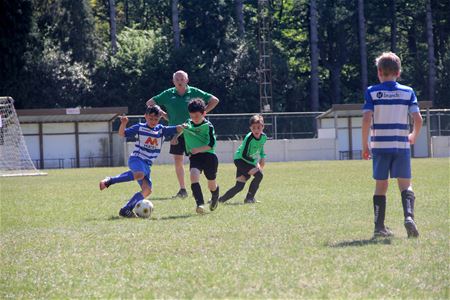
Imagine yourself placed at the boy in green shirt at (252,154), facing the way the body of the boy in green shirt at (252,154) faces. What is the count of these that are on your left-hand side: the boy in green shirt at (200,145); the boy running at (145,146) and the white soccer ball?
0

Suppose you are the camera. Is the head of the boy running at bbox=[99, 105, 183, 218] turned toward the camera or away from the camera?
toward the camera

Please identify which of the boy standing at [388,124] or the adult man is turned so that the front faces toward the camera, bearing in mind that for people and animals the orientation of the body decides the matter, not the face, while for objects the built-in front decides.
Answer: the adult man

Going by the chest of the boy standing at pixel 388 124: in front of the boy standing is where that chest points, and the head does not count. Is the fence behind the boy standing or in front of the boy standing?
in front

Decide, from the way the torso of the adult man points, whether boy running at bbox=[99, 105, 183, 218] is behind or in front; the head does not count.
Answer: in front

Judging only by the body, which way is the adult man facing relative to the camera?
toward the camera

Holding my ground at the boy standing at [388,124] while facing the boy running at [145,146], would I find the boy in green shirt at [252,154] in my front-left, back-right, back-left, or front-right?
front-right

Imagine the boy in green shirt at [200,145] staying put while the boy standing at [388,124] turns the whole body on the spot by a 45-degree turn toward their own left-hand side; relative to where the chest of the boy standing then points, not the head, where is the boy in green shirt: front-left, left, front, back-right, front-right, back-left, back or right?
front

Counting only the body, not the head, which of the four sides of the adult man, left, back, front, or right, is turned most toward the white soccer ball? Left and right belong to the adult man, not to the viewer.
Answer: front

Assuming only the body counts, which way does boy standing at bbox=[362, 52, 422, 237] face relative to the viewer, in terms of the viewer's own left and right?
facing away from the viewer

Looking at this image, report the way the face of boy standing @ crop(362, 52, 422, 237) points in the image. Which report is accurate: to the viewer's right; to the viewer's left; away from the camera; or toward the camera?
away from the camera

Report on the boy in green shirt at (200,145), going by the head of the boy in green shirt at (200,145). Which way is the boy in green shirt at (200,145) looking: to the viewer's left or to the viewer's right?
to the viewer's left
